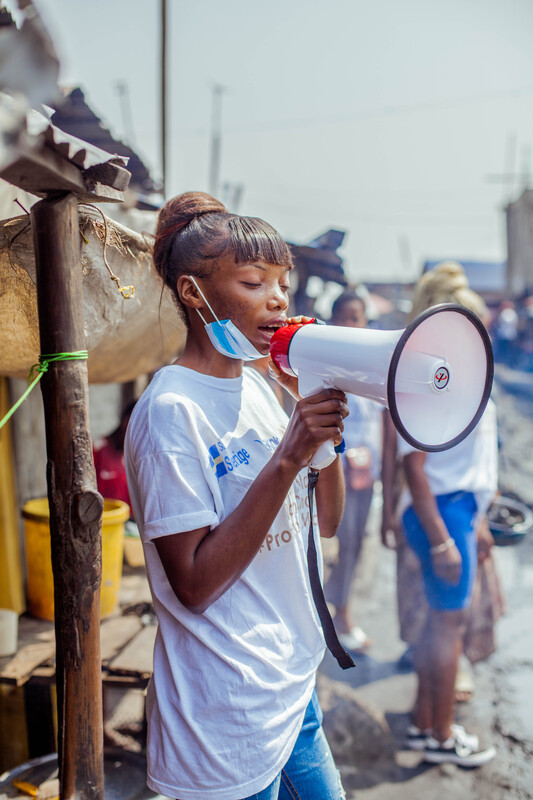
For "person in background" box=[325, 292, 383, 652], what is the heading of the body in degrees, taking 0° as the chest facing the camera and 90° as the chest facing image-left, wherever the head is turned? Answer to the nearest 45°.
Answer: approximately 315°

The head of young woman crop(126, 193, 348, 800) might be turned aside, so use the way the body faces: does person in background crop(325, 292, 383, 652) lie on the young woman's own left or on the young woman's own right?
on the young woman's own left

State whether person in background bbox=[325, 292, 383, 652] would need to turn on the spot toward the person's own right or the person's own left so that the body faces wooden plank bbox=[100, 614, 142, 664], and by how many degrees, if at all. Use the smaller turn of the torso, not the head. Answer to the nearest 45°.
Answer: approximately 90° to the person's own right

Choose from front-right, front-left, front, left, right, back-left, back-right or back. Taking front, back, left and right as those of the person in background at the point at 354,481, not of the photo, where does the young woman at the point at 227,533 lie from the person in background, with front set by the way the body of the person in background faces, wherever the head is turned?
front-right

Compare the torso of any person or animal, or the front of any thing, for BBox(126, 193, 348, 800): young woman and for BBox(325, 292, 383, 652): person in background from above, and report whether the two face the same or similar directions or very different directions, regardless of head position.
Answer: same or similar directions

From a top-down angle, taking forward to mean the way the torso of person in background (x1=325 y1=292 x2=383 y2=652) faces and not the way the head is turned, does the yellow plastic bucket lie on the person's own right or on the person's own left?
on the person's own right

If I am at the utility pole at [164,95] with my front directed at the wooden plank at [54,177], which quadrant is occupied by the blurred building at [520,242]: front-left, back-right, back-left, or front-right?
back-left

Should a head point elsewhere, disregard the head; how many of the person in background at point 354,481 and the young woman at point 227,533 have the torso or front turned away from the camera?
0

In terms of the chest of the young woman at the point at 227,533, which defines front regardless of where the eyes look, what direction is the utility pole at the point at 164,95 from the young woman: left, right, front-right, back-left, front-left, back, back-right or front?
back-left

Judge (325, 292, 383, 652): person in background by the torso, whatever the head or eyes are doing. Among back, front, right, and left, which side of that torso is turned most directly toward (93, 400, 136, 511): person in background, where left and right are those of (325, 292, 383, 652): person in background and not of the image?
right
